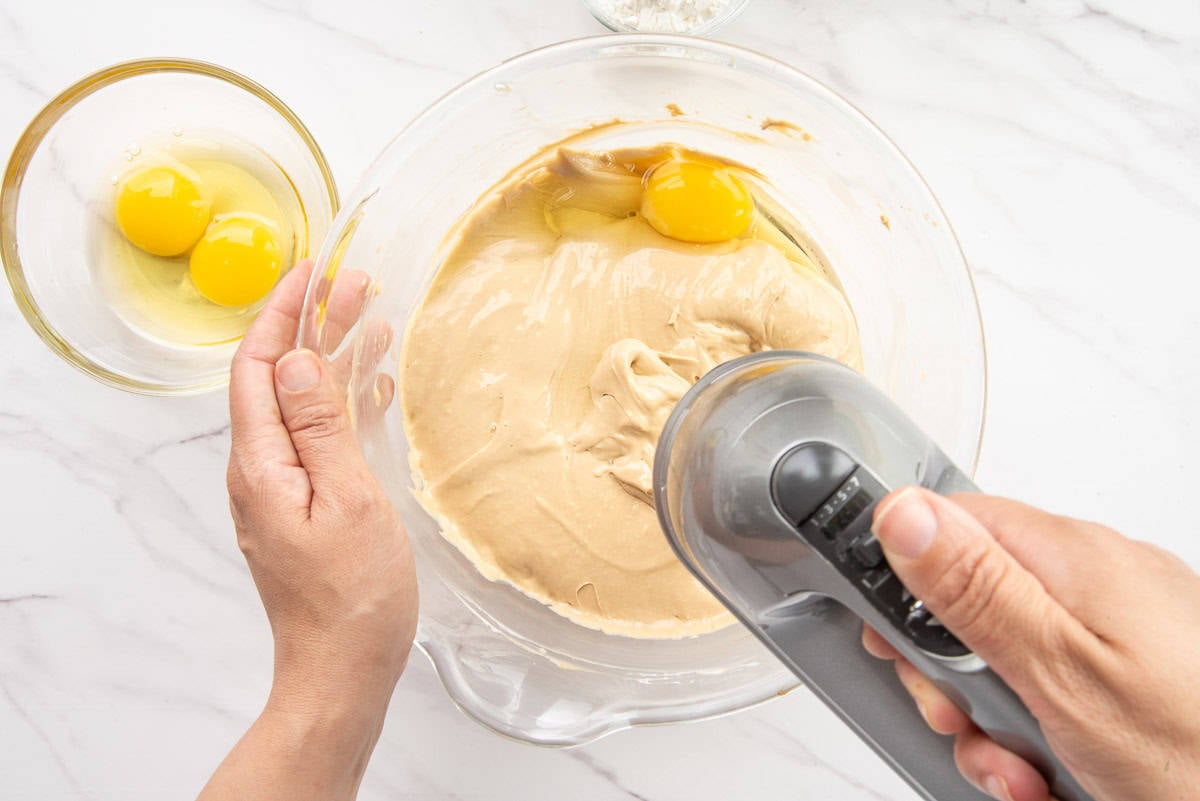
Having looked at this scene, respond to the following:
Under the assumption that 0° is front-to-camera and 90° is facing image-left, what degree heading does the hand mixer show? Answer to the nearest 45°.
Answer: approximately 135°

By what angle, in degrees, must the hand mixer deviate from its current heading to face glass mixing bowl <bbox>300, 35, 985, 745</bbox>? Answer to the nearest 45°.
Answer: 0° — it already faces it

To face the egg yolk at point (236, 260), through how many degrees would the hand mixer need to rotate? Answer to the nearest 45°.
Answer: approximately 45° to its left
